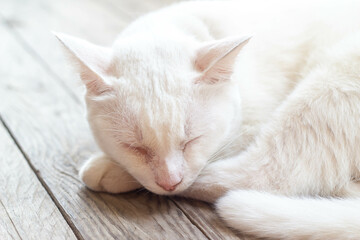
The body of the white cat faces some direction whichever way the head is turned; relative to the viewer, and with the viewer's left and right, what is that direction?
facing the viewer and to the left of the viewer
